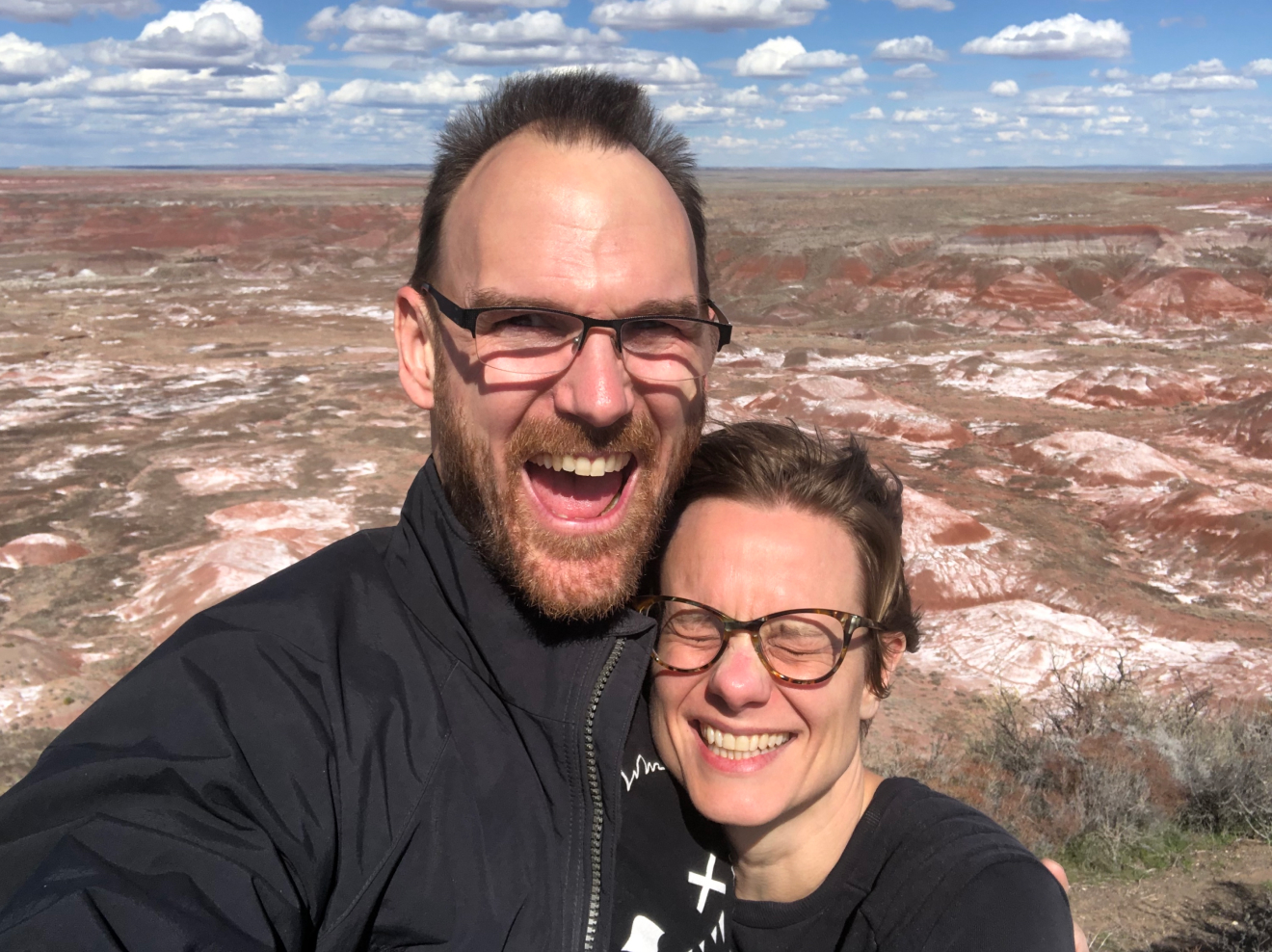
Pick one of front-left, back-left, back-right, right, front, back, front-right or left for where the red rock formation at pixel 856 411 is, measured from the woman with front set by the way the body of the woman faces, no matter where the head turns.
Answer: back-right

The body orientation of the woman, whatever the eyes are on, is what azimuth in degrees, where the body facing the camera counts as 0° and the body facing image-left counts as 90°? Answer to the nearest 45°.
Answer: approximately 45°

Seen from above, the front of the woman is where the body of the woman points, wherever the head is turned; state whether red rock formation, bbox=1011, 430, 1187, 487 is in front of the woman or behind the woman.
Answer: behind

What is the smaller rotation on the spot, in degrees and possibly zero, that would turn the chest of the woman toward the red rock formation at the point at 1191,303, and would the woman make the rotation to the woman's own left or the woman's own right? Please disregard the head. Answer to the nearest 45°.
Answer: approximately 135° to the woman's own right

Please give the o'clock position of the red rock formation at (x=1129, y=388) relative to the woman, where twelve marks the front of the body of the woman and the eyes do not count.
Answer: The red rock formation is roughly at 5 o'clock from the woman.

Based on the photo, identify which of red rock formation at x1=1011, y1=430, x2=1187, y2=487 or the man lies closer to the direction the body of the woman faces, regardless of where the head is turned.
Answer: the man

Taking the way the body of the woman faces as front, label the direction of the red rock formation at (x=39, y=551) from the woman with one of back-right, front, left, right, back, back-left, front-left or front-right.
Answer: right
